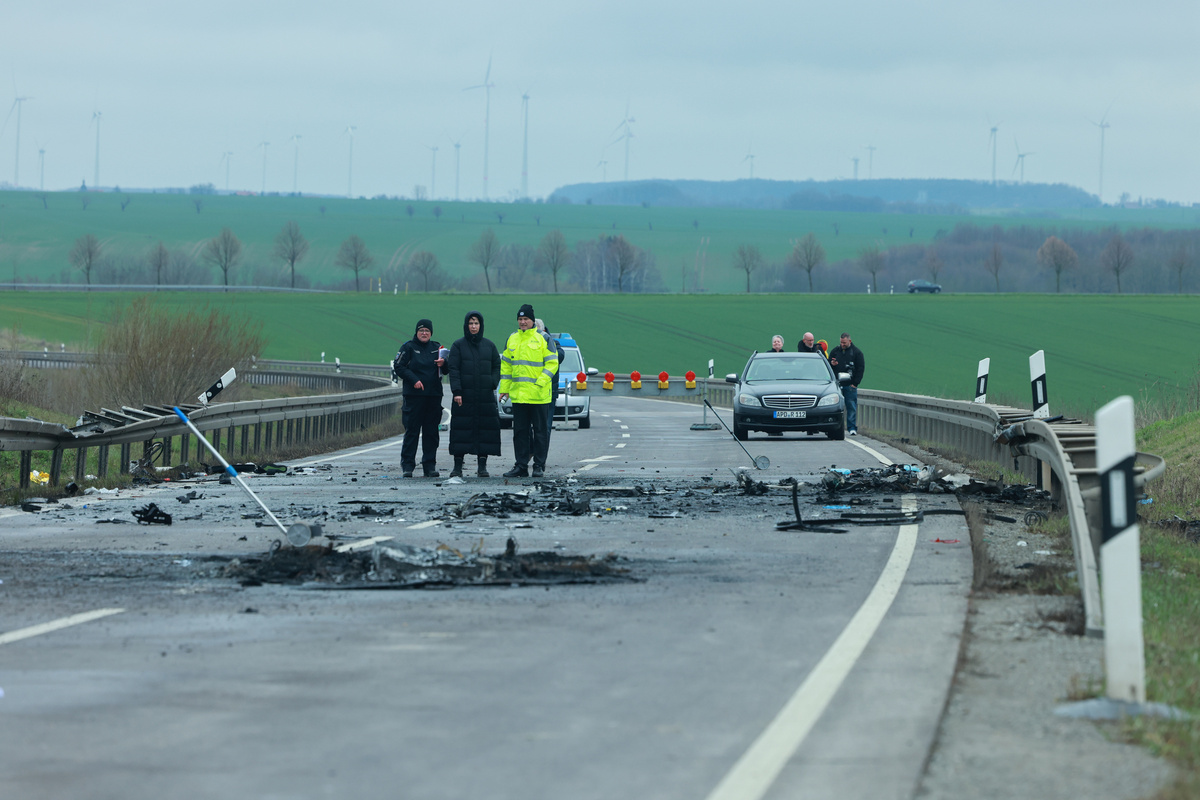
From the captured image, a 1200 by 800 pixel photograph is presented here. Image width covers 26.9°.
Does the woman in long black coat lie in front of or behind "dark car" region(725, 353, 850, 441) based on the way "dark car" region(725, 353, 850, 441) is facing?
in front

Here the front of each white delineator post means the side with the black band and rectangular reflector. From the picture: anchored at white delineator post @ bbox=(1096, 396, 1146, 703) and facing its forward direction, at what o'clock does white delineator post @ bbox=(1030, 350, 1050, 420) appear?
white delineator post @ bbox=(1030, 350, 1050, 420) is roughly at 6 o'clock from white delineator post @ bbox=(1096, 396, 1146, 703).

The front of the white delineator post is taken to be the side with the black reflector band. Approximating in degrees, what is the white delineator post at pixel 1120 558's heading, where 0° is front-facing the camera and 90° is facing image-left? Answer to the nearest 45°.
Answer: approximately 0°

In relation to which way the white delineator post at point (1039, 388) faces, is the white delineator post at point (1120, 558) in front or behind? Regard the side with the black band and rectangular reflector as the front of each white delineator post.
in front

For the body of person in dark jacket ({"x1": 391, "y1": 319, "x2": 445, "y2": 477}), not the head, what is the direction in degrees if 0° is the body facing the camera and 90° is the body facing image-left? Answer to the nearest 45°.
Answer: approximately 0°

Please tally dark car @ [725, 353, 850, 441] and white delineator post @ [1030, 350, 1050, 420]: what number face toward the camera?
2

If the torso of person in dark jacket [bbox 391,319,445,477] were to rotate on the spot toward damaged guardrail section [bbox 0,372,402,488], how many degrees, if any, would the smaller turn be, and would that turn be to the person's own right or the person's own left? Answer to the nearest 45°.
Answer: approximately 90° to the person's own right
